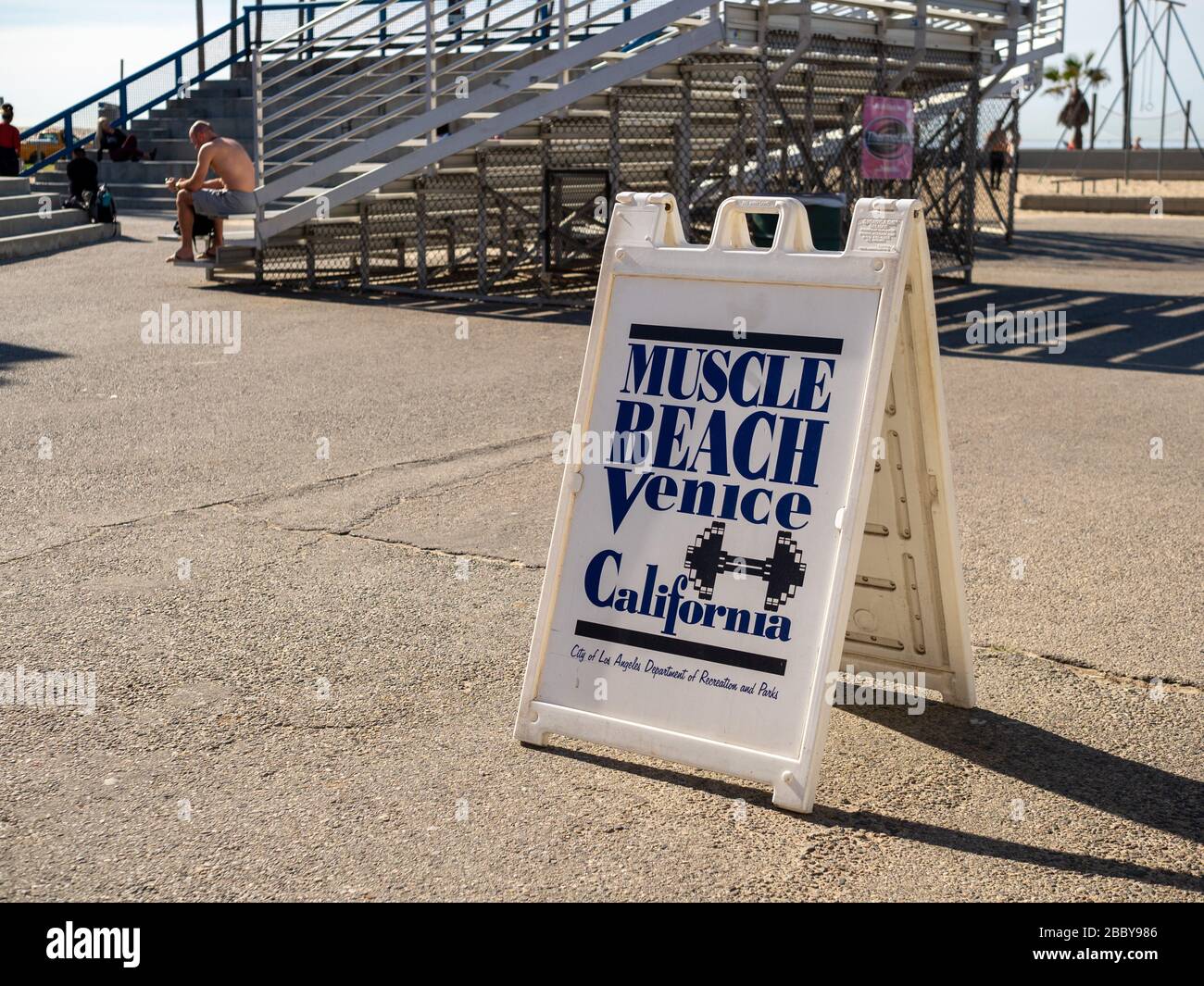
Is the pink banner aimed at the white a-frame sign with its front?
yes

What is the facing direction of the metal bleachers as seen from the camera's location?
facing to the left of the viewer

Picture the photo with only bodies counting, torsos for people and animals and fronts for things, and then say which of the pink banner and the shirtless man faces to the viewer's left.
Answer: the shirtless man

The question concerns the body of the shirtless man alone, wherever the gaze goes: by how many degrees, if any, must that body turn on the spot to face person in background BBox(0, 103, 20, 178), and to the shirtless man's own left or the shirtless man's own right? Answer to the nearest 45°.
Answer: approximately 90° to the shirtless man's own right

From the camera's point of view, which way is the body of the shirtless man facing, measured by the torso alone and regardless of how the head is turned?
to the viewer's left

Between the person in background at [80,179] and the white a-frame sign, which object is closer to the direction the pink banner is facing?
the white a-frame sign

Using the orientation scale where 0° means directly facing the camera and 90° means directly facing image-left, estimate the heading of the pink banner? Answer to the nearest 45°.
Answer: approximately 0°

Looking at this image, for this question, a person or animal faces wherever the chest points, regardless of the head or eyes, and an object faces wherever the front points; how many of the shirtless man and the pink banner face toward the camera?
1

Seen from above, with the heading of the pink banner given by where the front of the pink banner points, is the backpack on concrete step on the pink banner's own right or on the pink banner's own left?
on the pink banner's own right

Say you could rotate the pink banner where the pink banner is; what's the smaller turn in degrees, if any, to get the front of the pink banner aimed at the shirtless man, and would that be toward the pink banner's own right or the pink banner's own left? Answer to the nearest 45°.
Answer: approximately 90° to the pink banner's own right
